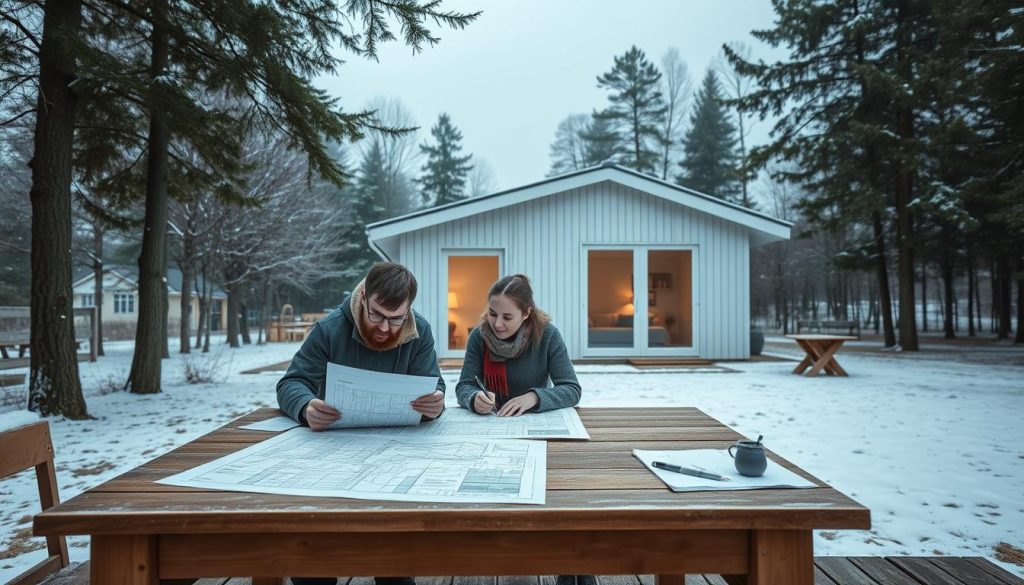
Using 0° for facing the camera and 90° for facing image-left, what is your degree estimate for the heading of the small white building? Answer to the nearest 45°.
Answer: approximately 0°

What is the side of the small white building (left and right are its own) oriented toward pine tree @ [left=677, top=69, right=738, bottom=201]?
back

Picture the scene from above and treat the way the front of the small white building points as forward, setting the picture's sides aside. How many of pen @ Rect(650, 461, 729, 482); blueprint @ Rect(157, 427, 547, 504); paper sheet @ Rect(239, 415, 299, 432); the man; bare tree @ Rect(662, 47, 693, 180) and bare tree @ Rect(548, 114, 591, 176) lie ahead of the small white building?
4

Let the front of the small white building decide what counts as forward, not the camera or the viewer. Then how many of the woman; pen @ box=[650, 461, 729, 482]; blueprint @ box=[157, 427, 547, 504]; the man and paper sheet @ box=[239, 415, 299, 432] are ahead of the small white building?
5

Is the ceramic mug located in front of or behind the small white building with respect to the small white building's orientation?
in front

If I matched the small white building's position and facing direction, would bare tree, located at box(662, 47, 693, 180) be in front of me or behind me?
behind

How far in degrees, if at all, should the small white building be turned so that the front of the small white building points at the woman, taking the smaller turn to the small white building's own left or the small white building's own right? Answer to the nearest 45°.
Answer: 0° — it already faces them

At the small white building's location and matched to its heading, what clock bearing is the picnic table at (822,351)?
The picnic table is roughly at 10 o'clock from the small white building.

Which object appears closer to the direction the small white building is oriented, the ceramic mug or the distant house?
the ceramic mug

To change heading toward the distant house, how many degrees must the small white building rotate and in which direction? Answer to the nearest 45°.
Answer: approximately 135° to its right

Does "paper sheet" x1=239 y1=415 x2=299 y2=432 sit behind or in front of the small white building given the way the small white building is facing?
in front

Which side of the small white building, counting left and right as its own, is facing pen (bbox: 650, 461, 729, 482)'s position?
front

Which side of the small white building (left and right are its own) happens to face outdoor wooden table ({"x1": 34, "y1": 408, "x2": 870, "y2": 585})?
front

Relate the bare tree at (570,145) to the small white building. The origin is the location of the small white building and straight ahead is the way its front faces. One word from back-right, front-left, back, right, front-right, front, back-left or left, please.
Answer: back
